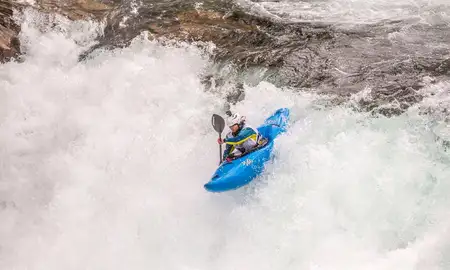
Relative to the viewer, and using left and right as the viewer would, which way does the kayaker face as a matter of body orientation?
facing the viewer and to the left of the viewer

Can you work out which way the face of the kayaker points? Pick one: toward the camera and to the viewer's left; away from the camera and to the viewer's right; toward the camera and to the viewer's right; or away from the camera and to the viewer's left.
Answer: toward the camera and to the viewer's left
